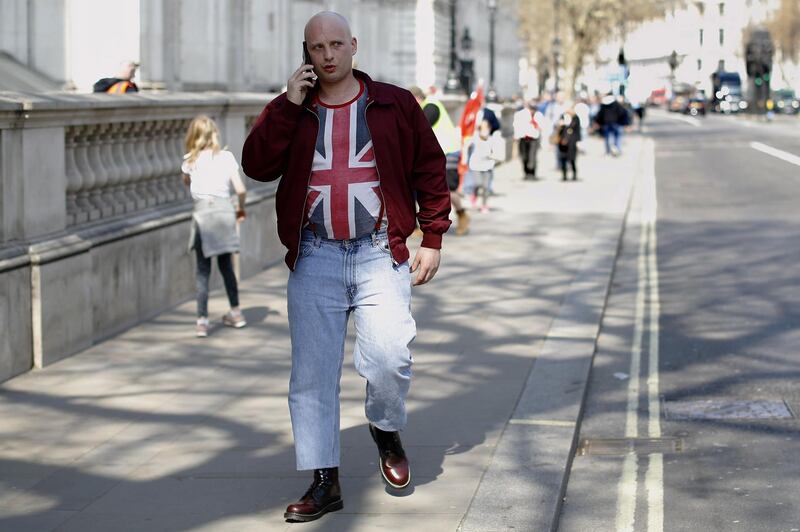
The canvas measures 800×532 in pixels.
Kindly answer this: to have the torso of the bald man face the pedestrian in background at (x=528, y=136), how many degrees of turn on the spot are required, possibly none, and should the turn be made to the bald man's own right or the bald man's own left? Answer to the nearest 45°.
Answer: approximately 180°

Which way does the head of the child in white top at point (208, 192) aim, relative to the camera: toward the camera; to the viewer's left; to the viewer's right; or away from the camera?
away from the camera

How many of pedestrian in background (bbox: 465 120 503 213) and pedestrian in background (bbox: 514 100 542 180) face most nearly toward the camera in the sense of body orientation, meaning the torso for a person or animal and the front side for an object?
2

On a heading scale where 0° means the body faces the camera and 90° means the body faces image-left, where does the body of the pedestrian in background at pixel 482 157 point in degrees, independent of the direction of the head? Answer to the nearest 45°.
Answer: approximately 0°

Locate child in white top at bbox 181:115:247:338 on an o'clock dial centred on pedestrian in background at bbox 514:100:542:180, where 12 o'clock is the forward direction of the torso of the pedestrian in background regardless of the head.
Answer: The child in white top is roughly at 12 o'clock from the pedestrian in background.

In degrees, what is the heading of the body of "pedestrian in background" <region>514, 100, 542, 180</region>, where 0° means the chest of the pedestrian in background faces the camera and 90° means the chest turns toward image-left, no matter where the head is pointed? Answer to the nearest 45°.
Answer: approximately 0°

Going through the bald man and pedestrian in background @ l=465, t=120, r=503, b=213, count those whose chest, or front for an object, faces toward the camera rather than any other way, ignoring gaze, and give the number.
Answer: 2
